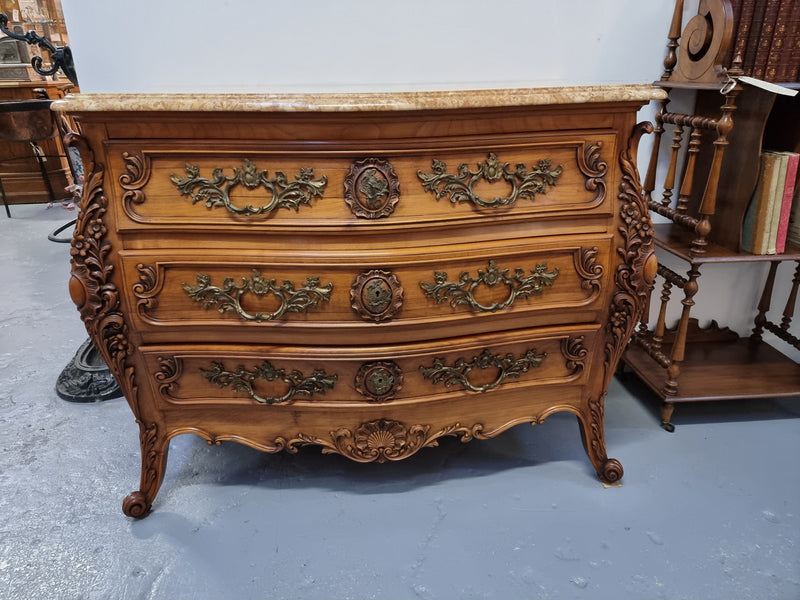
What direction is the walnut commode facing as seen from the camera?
toward the camera

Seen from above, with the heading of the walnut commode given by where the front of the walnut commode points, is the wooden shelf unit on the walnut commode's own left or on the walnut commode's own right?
on the walnut commode's own left

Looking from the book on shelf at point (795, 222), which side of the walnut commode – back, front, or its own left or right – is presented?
left

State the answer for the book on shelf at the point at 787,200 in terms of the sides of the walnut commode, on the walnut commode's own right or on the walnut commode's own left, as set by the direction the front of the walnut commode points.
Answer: on the walnut commode's own left

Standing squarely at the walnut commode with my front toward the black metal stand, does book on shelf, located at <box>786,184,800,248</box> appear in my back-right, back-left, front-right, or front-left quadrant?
back-right

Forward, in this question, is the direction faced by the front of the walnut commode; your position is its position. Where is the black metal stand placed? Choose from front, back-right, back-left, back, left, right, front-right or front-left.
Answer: back-right
